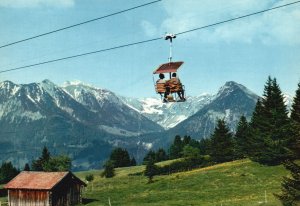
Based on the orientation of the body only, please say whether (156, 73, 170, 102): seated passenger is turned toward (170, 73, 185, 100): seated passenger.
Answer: no
